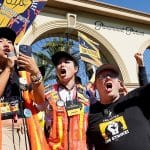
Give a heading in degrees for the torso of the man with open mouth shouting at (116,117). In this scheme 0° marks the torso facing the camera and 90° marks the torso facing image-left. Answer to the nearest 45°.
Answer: approximately 0°

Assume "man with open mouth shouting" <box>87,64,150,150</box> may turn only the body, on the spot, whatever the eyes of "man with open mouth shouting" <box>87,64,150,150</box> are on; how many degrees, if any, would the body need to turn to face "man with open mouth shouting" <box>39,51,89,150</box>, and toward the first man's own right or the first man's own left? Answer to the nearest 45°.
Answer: approximately 135° to the first man's own right

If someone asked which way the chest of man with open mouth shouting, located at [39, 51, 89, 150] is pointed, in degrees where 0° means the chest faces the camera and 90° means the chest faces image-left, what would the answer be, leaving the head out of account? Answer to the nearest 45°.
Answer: approximately 0°

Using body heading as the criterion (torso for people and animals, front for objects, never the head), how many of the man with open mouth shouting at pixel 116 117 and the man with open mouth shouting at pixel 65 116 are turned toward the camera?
2
